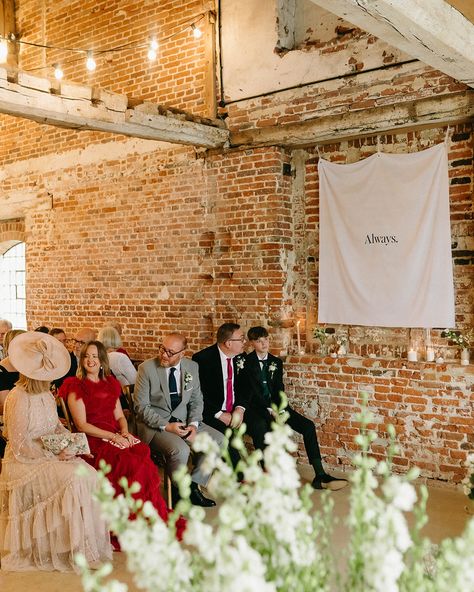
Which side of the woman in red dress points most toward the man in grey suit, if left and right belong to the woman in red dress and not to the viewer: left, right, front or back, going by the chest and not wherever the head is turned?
left

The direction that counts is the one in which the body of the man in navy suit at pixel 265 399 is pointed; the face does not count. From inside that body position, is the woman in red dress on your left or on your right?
on your right

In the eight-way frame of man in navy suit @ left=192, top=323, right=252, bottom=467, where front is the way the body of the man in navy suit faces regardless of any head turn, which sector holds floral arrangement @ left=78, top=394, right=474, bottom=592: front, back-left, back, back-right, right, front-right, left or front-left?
front-right

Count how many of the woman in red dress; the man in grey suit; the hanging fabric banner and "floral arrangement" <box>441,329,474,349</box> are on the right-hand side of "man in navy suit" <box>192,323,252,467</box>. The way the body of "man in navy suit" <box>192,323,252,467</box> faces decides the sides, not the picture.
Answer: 2

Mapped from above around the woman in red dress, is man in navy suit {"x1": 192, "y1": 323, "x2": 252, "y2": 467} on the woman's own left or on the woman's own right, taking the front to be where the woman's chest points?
on the woman's own left

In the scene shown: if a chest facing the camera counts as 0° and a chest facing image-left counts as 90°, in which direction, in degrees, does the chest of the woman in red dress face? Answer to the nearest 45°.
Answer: approximately 315°

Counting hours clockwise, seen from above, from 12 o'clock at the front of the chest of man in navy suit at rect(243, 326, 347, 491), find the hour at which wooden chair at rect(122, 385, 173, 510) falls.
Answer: The wooden chair is roughly at 4 o'clock from the man in navy suit.

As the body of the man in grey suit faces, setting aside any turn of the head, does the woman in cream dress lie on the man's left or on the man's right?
on the man's right
